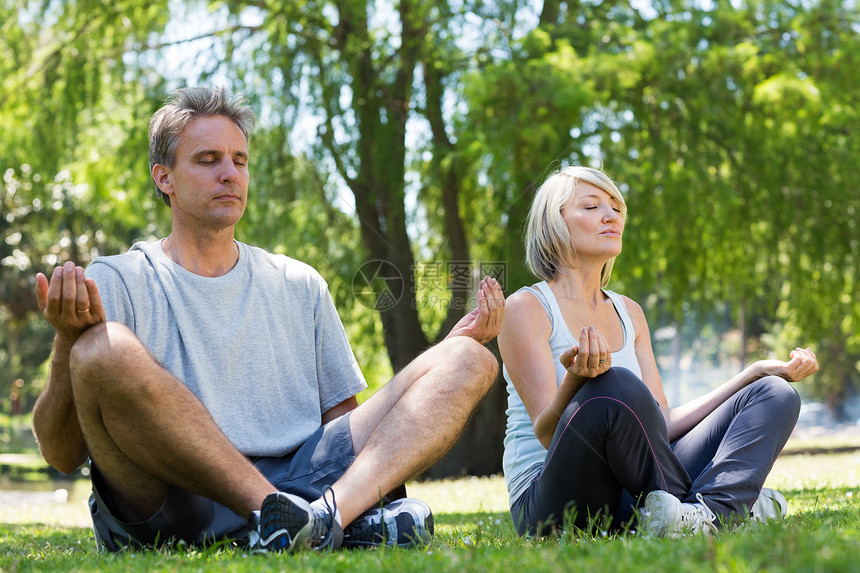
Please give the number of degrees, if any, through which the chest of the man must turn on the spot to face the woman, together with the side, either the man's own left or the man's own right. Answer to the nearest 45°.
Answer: approximately 45° to the man's own left

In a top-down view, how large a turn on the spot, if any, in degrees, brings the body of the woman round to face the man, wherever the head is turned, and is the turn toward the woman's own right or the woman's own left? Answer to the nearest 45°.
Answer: approximately 135° to the woman's own right

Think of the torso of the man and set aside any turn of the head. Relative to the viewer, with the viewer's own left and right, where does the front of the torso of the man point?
facing the viewer and to the right of the viewer

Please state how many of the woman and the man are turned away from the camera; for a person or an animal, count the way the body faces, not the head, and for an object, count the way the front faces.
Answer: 0
